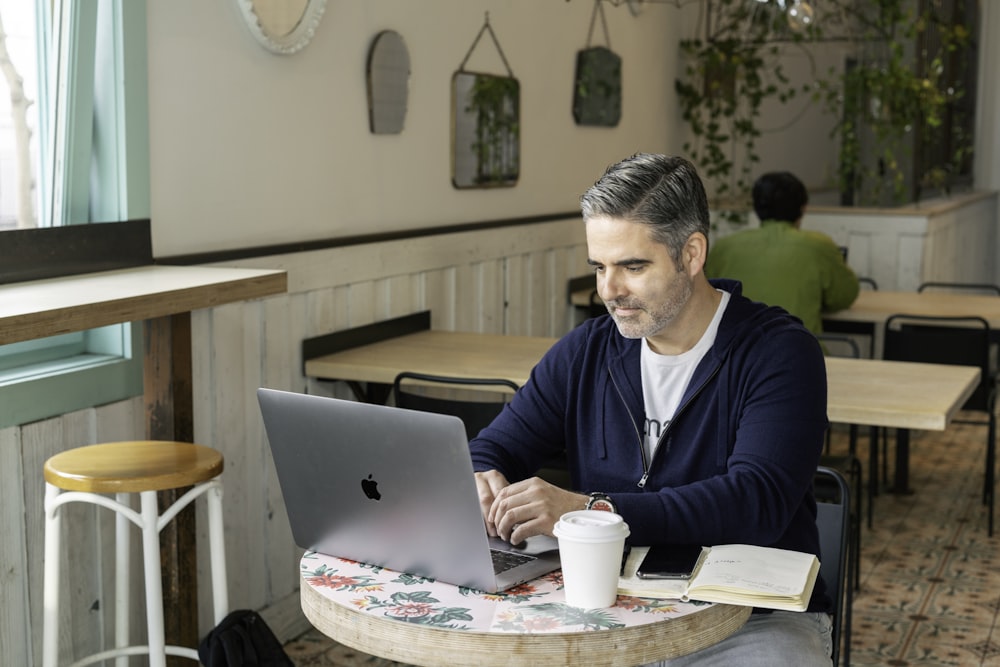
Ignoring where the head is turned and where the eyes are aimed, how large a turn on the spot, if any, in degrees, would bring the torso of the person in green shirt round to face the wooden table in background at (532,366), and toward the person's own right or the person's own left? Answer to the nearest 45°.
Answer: approximately 135° to the person's own left

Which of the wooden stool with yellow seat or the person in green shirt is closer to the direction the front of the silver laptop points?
the person in green shirt

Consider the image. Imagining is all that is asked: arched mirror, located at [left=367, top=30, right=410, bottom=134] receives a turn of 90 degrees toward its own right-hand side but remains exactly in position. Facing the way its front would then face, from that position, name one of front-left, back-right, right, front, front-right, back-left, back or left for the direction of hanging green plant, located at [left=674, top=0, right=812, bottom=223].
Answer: back

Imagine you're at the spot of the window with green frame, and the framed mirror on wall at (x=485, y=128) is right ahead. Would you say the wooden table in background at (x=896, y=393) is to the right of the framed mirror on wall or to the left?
right

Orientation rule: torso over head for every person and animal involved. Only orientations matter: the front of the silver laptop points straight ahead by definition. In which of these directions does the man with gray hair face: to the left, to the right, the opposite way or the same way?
the opposite way

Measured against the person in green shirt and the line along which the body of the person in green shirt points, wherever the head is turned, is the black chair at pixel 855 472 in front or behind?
behind

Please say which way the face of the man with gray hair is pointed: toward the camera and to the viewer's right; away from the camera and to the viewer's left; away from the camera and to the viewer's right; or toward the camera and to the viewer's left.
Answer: toward the camera and to the viewer's left

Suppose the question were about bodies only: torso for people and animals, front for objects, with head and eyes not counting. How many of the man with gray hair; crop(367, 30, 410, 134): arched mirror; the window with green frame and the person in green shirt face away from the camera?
1

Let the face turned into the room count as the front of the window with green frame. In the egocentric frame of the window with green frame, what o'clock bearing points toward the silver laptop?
The silver laptop is roughly at 1 o'clock from the window with green frame.

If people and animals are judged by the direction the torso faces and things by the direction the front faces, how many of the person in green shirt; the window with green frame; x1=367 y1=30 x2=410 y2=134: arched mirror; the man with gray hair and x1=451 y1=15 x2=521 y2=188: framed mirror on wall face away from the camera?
1

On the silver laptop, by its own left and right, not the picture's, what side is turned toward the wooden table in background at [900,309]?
front

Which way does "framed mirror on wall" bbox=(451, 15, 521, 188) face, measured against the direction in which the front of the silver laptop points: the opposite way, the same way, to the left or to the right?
to the right

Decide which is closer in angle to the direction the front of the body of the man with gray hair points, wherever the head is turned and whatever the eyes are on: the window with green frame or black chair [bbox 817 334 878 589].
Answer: the window with green frame

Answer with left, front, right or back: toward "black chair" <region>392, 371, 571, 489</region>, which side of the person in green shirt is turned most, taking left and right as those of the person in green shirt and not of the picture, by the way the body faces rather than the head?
back

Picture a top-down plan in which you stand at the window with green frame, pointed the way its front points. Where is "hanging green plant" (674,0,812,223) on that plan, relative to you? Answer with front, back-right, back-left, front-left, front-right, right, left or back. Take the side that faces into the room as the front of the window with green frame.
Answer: left

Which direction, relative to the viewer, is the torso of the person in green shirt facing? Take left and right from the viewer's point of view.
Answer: facing away from the viewer

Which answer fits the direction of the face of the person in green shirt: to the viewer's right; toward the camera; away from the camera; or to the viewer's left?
away from the camera

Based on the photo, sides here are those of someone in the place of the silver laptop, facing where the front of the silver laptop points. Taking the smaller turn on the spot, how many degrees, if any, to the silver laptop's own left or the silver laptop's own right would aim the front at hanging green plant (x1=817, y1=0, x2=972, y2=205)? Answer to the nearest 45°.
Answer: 0° — it already faces it

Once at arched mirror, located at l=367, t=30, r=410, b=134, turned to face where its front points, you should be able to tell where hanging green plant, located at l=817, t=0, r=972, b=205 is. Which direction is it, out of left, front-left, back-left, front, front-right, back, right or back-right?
left

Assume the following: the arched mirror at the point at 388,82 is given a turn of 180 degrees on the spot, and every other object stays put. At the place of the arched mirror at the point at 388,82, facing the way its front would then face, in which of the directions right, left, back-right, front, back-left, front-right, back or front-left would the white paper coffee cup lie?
back-left

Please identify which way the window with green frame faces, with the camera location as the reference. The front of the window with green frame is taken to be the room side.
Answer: facing the viewer and to the right of the viewer

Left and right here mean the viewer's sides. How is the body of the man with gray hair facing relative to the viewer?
facing the viewer and to the left of the viewer

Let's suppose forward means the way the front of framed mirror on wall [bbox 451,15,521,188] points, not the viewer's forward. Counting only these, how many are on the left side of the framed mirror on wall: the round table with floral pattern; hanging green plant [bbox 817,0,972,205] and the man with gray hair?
1
